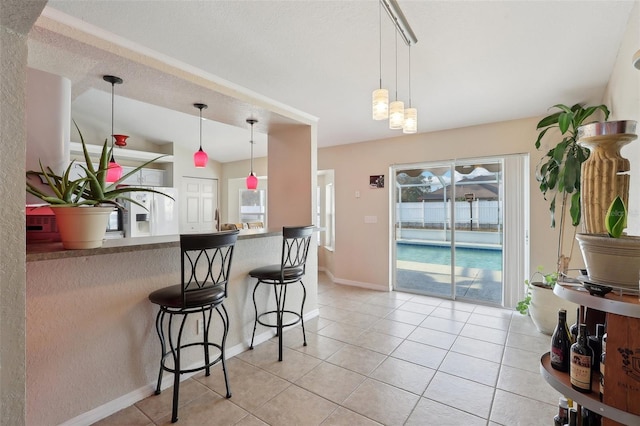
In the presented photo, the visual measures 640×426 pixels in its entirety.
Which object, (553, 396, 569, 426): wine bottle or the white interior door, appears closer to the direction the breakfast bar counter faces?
the wine bottle

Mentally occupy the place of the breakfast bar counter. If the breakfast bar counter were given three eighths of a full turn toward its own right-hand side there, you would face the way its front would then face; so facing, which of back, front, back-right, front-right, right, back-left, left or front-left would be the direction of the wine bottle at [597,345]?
back-left

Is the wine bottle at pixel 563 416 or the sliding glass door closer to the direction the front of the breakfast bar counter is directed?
the wine bottle

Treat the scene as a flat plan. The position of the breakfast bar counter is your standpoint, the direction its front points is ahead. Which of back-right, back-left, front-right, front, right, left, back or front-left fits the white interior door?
back-left

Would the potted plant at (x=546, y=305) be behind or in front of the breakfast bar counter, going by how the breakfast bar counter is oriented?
in front

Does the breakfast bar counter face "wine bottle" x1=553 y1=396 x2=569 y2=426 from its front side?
yes

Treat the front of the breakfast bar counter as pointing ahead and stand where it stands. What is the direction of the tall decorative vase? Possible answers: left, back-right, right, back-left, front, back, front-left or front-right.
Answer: front

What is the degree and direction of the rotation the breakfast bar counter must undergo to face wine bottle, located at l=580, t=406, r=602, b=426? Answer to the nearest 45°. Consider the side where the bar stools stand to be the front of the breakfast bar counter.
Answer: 0° — it already faces it

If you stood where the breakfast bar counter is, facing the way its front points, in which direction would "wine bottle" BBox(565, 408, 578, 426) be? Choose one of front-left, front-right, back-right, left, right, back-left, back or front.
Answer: front

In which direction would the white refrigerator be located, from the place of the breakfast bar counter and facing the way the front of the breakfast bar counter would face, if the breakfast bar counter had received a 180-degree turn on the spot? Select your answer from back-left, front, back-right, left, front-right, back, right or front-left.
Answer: front-right

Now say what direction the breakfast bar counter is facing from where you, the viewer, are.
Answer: facing the viewer and to the right of the viewer

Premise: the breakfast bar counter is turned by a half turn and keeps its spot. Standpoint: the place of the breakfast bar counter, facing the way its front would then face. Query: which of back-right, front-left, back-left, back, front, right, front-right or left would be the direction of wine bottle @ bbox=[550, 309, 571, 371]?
back
